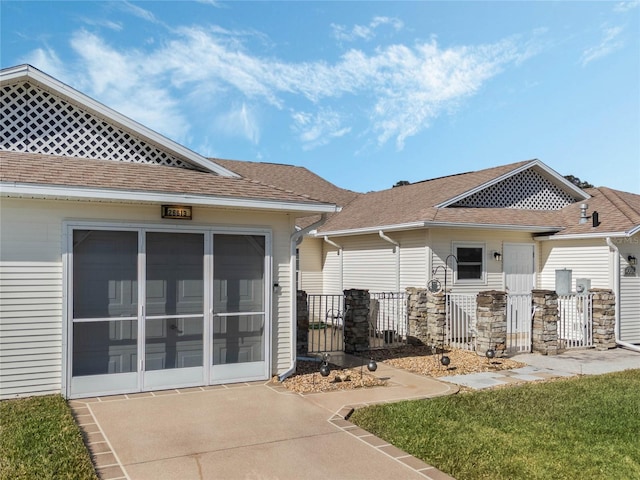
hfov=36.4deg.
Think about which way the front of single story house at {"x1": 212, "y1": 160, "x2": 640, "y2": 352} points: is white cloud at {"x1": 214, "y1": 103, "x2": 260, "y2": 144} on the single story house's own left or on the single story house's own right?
on the single story house's own right

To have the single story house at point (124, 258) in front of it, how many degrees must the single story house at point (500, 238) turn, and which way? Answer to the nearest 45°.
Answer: approximately 45° to its right

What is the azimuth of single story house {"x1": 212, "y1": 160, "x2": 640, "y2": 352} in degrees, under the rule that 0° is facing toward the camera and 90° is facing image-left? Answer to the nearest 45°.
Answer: approximately 0°
